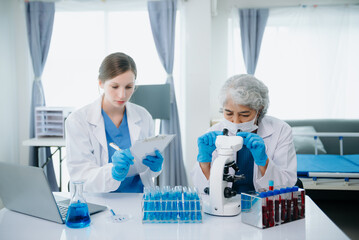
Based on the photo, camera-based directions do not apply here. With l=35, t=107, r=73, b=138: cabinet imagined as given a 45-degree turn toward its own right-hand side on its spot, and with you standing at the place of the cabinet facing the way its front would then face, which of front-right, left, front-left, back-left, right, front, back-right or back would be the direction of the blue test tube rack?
front-left

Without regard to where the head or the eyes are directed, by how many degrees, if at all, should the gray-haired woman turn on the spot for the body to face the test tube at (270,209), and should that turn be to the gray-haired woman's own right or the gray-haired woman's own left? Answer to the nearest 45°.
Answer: approximately 45° to the gray-haired woman's own left

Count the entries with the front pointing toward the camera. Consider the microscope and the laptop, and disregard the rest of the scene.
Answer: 0

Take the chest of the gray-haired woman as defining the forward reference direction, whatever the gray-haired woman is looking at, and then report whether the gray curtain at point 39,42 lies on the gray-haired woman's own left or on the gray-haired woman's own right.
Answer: on the gray-haired woman's own right

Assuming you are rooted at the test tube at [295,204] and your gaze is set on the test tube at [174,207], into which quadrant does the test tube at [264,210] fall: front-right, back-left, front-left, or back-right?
front-left

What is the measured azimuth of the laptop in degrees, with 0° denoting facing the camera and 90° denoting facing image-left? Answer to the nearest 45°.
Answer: approximately 225°

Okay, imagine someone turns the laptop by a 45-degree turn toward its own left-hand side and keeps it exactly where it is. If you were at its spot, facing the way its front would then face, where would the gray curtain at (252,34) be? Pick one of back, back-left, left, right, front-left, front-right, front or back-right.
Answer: front-right

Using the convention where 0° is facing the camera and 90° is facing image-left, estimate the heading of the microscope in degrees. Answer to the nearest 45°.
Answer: approximately 225°

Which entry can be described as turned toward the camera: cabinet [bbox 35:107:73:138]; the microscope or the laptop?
the cabinet

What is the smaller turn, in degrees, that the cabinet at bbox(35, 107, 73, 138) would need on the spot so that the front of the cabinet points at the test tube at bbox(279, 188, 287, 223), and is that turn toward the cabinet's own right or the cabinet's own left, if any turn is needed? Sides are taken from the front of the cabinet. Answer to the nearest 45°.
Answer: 0° — it already faces it

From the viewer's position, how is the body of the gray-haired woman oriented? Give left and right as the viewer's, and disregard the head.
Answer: facing the viewer and to the left of the viewer

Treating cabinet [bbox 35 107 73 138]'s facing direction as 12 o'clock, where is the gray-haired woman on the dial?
The gray-haired woman is roughly at 11 o'clock from the cabinet.

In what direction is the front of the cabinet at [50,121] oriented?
toward the camera

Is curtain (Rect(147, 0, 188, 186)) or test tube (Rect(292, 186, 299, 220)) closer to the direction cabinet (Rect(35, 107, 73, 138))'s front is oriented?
the test tube
